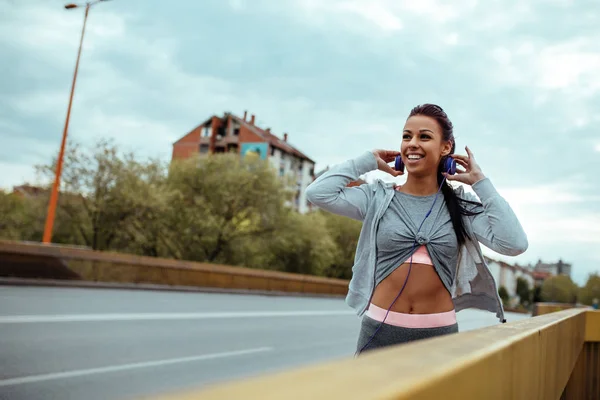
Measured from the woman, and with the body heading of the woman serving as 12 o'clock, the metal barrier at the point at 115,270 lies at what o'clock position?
The metal barrier is roughly at 5 o'clock from the woman.

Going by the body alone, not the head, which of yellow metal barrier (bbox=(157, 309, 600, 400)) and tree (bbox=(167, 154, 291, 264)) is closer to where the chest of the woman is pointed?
the yellow metal barrier

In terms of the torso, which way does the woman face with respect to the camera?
toward the camera

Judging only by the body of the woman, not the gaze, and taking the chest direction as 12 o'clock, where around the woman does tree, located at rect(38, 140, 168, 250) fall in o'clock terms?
The tree is roughly at 5 o'clock from the woman.

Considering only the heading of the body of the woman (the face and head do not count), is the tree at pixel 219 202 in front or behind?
behind

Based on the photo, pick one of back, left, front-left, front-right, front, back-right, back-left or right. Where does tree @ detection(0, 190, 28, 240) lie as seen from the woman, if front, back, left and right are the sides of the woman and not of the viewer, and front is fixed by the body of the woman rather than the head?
back-right

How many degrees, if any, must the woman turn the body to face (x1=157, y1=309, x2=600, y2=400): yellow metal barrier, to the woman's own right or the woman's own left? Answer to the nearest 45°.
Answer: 0° — they already face it

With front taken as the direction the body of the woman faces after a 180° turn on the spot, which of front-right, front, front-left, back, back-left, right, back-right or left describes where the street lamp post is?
front-left

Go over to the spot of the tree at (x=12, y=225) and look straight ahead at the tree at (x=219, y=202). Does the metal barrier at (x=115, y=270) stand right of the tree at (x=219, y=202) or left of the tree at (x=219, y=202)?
right
